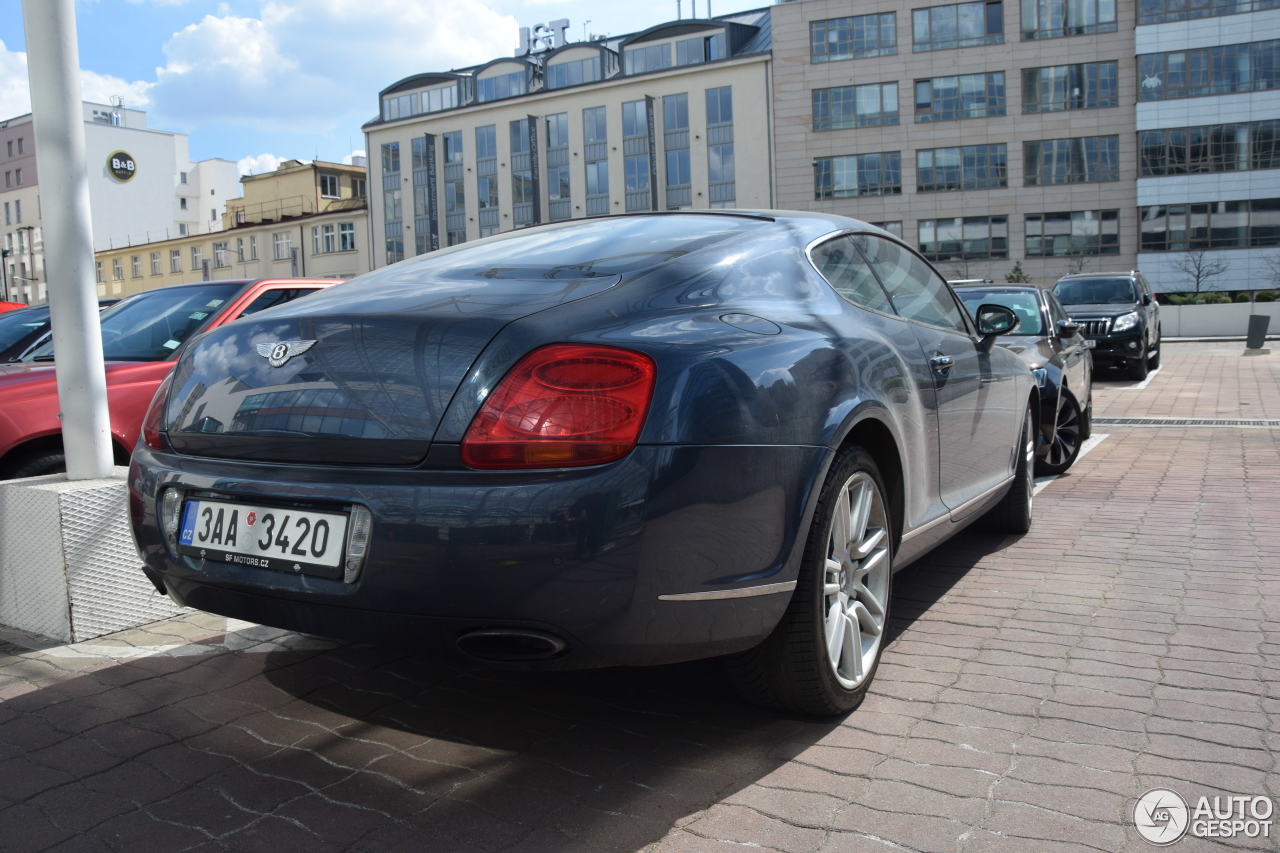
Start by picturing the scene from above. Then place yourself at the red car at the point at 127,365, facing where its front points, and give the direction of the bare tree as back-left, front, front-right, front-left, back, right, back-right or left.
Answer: back

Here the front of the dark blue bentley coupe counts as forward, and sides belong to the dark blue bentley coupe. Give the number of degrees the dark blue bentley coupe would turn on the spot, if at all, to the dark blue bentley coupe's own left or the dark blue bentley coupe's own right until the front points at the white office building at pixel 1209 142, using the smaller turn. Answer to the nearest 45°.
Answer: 0° — it already faces it

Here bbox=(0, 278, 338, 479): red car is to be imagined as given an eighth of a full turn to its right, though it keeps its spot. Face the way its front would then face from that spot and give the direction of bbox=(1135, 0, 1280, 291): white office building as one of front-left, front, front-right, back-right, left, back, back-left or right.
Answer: back-right

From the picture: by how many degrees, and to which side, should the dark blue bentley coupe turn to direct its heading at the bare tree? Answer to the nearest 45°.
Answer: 0° — it already faces it

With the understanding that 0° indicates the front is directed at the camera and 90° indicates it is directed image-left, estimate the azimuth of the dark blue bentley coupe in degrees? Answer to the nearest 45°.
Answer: approximately 225°

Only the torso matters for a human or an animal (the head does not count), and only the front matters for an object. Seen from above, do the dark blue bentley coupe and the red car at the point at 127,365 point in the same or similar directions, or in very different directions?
very different directions

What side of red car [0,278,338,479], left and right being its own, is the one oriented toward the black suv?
back

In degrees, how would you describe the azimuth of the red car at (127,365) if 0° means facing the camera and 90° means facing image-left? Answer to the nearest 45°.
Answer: approximately 45°
